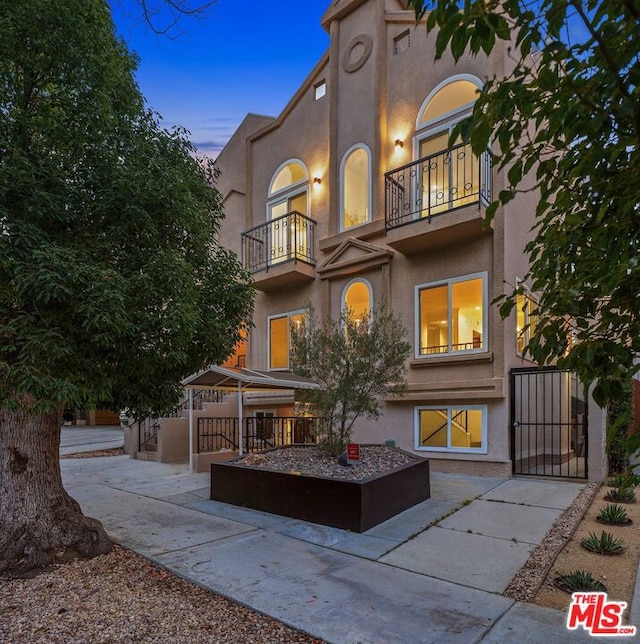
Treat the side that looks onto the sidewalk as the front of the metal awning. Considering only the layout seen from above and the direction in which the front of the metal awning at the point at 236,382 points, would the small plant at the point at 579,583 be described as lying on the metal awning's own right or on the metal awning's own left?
on the metal awning's own left

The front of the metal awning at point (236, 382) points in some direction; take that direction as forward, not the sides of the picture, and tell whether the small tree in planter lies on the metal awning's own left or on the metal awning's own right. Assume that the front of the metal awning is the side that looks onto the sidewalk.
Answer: on the metal awning's own left

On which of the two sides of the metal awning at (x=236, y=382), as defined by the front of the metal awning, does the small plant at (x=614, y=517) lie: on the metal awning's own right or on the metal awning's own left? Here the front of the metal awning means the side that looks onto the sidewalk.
on the metal awning's own left

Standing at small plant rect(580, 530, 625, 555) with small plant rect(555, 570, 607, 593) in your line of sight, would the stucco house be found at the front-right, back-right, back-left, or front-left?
back-right

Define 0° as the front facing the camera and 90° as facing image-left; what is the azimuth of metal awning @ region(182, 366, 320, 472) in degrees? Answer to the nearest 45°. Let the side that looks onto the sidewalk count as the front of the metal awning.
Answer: approximately 45°

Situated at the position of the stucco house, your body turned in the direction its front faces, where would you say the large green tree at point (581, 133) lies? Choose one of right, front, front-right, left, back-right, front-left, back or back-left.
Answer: front-left

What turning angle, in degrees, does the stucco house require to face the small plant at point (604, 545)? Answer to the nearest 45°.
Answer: approximately 45° to its left

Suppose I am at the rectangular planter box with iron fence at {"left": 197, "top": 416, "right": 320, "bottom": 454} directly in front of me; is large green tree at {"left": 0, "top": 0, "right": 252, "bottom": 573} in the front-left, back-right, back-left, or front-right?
back-left

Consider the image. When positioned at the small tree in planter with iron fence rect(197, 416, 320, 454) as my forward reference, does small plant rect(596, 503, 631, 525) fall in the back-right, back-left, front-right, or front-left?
back-right
